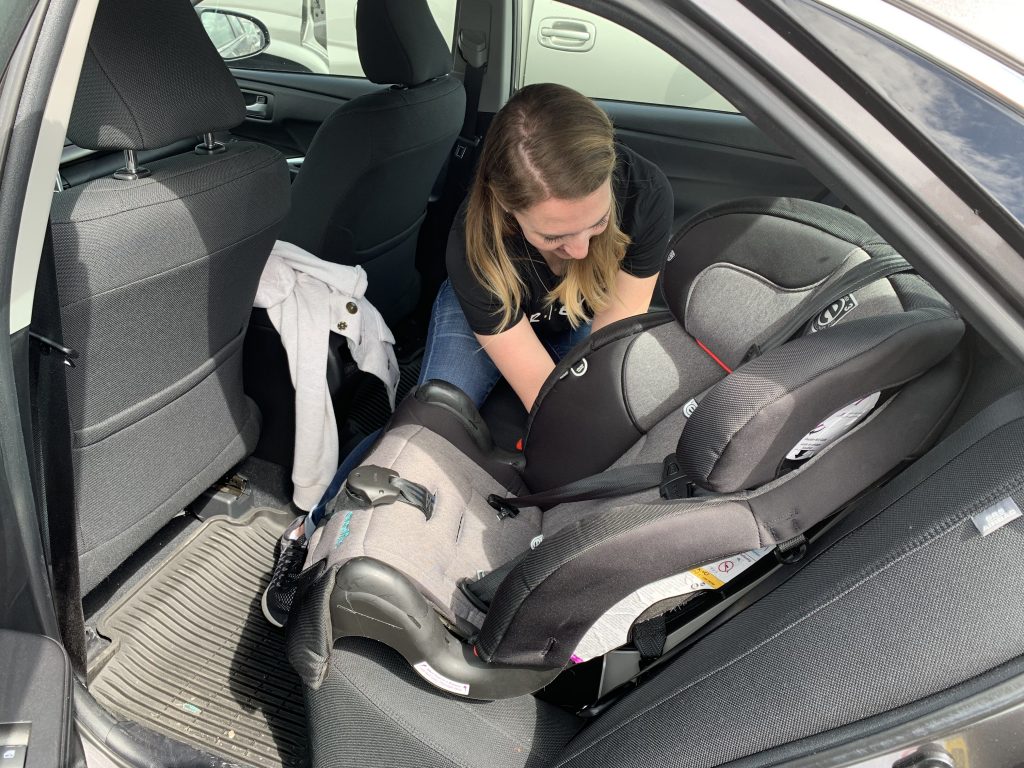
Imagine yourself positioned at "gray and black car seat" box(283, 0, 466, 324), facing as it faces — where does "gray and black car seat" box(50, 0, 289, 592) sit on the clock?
"gray and black car seat" box(50, 0, 289, 592) is roughly at 8 o'clock from "gray and black car seat" box(283, 0, 466, 324).

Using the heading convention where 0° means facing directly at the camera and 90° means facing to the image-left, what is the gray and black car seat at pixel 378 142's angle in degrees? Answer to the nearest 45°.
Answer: approximately 135°

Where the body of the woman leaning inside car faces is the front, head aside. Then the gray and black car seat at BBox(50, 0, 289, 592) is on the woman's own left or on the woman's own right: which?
on the woman's own right

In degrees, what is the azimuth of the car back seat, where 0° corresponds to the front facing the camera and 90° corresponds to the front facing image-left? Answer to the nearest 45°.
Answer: approximately 90°

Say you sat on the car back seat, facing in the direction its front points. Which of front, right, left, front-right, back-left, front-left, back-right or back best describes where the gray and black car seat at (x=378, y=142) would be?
front-right

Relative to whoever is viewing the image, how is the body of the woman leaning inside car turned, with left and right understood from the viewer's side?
facing the viewer and to the right of the viewer

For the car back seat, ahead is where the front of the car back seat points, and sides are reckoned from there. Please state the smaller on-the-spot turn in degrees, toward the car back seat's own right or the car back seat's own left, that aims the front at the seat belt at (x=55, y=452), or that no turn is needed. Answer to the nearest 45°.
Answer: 0° — it already faces it

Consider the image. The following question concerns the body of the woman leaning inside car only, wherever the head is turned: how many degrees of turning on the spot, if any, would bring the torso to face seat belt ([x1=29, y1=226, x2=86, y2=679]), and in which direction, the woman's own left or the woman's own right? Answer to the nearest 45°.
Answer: approximately 90° to the woman's own right

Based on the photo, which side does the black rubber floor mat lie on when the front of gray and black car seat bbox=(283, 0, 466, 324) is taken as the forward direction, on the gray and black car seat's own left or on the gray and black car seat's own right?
on the gray and black car seat's own left

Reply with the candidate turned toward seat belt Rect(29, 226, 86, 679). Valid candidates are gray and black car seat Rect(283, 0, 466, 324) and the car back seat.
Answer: the car back seat

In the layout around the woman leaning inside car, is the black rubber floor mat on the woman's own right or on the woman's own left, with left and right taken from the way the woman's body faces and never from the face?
on the woman's own right

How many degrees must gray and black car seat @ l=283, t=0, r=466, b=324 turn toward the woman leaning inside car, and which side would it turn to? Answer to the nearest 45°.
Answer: approximately 180°
